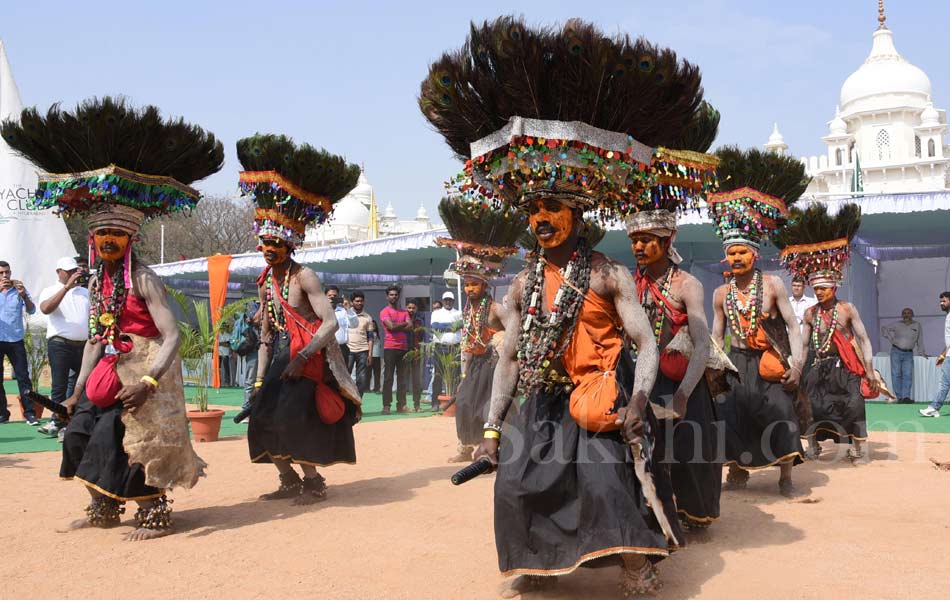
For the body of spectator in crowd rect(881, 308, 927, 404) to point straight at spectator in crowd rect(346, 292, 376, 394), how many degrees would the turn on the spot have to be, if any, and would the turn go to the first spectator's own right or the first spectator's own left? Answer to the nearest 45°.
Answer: approximately 45° to the first spectator's own right

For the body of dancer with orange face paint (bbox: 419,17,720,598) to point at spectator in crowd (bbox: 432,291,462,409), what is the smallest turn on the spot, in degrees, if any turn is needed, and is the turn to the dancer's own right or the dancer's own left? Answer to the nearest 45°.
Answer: approximately 135° to the dancer's own right

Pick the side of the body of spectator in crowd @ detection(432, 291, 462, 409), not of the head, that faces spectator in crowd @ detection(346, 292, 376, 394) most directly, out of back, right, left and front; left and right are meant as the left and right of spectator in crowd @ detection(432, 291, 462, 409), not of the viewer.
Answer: right

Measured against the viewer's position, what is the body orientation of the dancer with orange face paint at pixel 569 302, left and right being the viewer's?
facing the viewer and to the left of the viewer

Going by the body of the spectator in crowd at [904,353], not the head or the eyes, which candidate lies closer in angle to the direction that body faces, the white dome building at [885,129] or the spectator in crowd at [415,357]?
the spectator in crowd

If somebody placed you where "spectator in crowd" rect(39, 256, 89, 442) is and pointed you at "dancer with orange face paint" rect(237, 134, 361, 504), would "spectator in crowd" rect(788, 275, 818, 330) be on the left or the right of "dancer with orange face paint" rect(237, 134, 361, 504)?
left

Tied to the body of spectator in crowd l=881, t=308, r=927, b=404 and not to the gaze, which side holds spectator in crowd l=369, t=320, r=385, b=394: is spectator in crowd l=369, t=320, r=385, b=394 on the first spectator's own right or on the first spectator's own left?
on the first spectator's own right

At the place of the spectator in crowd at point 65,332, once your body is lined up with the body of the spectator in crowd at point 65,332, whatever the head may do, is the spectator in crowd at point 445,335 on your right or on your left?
on your left

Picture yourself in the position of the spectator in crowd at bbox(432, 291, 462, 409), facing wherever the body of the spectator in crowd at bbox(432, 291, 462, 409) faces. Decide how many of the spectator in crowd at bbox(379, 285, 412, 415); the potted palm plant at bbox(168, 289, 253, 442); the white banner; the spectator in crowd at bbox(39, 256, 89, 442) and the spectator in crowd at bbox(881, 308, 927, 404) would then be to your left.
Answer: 1

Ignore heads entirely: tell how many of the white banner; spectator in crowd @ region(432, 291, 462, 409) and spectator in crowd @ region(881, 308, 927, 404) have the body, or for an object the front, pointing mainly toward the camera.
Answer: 3

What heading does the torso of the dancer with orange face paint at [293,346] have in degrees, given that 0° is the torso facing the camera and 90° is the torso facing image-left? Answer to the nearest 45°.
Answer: approximately 45°

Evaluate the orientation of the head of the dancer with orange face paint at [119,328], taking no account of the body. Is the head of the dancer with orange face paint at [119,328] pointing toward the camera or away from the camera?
toward the camera

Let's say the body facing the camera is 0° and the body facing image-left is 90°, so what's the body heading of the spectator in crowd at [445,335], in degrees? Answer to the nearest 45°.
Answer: approximately 0°

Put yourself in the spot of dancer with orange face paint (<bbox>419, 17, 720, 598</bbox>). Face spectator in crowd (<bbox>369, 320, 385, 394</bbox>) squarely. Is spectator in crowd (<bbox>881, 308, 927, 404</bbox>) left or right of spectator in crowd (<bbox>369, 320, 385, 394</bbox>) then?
right
